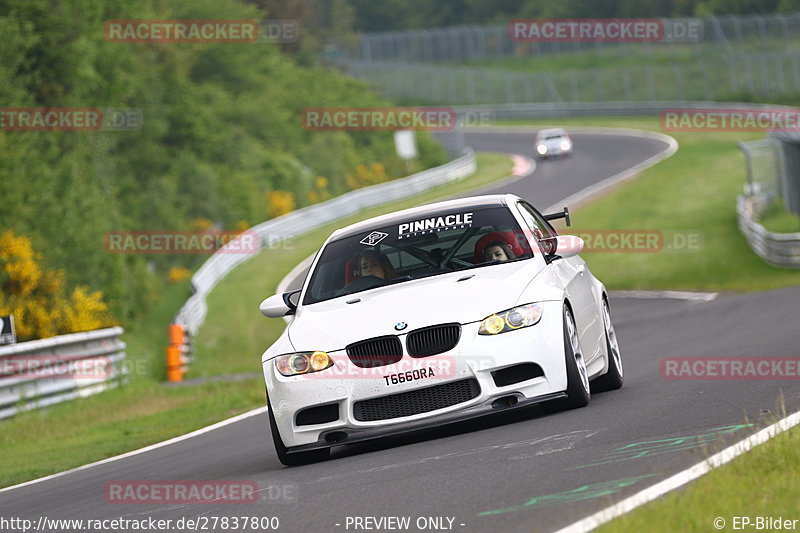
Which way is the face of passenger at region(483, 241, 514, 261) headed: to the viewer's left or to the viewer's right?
to the viewer's left

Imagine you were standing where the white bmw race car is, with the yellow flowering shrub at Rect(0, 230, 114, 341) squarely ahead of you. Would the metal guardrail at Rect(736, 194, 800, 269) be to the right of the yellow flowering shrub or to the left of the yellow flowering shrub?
right

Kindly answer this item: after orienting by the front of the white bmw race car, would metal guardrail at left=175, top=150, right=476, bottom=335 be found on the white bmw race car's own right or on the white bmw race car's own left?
on the white bmw race car's own right

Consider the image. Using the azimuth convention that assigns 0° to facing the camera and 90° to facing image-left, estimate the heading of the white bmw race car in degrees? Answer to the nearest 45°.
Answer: approximately 45°

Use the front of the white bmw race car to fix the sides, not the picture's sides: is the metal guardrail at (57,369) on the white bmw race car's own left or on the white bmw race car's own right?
on the white bmw race car's own right

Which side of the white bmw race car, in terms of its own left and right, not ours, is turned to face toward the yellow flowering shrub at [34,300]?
right
